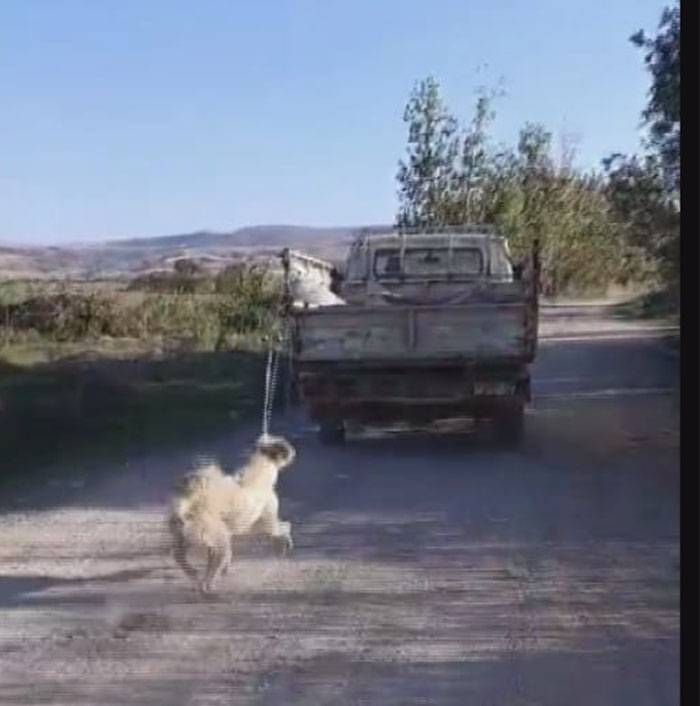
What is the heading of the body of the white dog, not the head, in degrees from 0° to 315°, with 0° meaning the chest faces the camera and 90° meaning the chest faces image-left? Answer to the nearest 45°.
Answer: approximately 225°

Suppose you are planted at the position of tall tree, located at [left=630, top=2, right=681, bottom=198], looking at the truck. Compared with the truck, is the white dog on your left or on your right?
left

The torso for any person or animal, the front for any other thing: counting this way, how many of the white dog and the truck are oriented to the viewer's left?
0

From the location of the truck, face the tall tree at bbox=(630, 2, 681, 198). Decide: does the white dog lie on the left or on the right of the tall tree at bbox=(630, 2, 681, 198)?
right

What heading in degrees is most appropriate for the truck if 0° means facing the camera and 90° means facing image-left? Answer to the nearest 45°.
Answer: approximately 180°

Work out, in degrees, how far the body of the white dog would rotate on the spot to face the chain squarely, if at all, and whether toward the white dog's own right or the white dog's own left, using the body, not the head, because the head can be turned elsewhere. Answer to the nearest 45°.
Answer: approximately 45° to the white dog's own left
